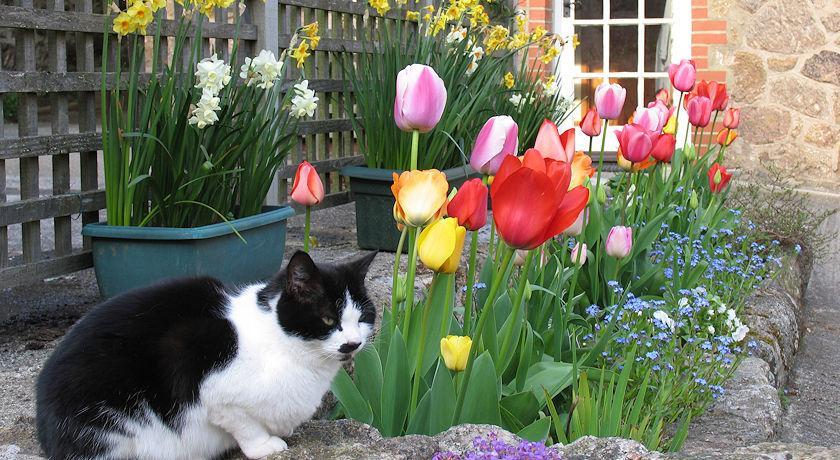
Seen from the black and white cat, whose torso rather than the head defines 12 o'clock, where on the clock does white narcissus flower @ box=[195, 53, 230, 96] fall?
The white narcissus flower is roughly at 9 o'clock from the black and white cat.

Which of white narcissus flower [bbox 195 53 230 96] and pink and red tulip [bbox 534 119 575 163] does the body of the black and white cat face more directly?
the pink and red tulip

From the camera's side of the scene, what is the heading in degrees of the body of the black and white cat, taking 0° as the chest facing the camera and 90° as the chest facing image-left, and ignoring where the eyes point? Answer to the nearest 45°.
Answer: approximately 270°

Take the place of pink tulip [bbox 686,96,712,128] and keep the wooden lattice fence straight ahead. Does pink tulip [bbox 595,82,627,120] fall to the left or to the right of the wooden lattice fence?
left
